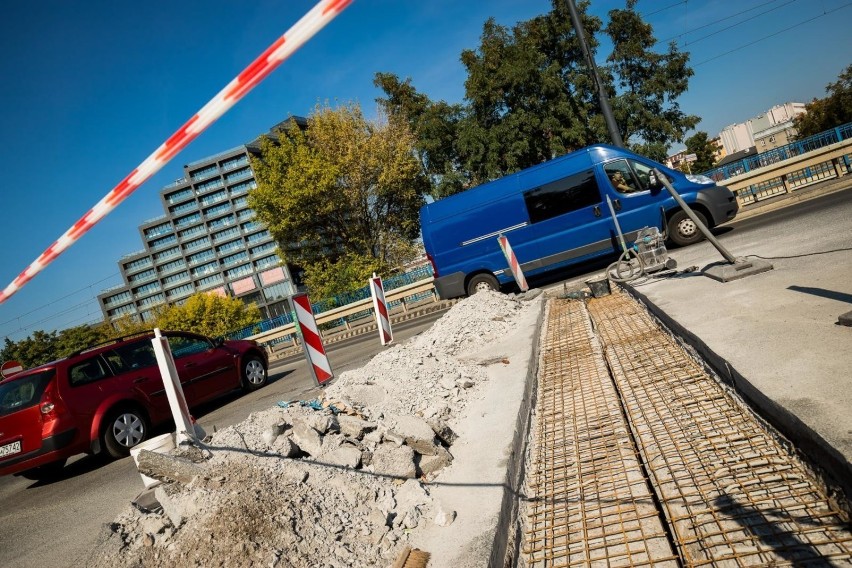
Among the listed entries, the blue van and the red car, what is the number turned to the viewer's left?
0

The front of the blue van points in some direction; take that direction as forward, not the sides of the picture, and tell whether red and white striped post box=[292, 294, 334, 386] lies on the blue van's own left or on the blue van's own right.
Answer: on the blue van's own right

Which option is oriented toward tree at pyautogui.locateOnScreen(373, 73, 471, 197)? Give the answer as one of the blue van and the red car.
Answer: the red car

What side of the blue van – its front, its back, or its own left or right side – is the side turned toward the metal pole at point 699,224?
right

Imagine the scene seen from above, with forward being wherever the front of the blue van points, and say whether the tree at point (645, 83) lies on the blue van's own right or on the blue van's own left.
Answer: on the blue van's own left

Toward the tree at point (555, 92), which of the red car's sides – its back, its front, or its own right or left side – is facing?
front

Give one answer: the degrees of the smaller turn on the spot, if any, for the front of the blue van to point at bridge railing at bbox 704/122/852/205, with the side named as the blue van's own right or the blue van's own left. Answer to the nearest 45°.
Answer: approximately 45° to the blue van's own left

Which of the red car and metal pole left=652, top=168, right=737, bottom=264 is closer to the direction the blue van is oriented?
the metal pole

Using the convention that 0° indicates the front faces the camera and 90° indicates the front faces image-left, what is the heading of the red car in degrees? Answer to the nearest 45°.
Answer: approximately 225°

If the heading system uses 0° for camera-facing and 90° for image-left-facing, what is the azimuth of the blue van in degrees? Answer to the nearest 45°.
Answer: approximately 270°

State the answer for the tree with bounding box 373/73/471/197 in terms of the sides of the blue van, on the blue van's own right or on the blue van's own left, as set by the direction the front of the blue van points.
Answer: on the blue van's own left
